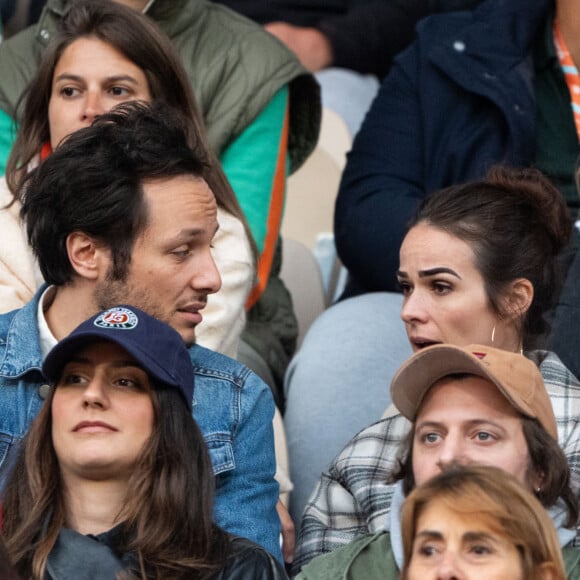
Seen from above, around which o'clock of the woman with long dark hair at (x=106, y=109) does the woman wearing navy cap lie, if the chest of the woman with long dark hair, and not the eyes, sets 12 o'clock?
The woman wearing navy cap is roughly at 12 o'clock from the woman with long dark hair.

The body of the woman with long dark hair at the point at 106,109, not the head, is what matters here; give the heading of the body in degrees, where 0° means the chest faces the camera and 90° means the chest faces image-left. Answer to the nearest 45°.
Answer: approximately 0°

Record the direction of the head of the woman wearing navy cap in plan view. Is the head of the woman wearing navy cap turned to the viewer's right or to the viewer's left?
to the viewer's left
